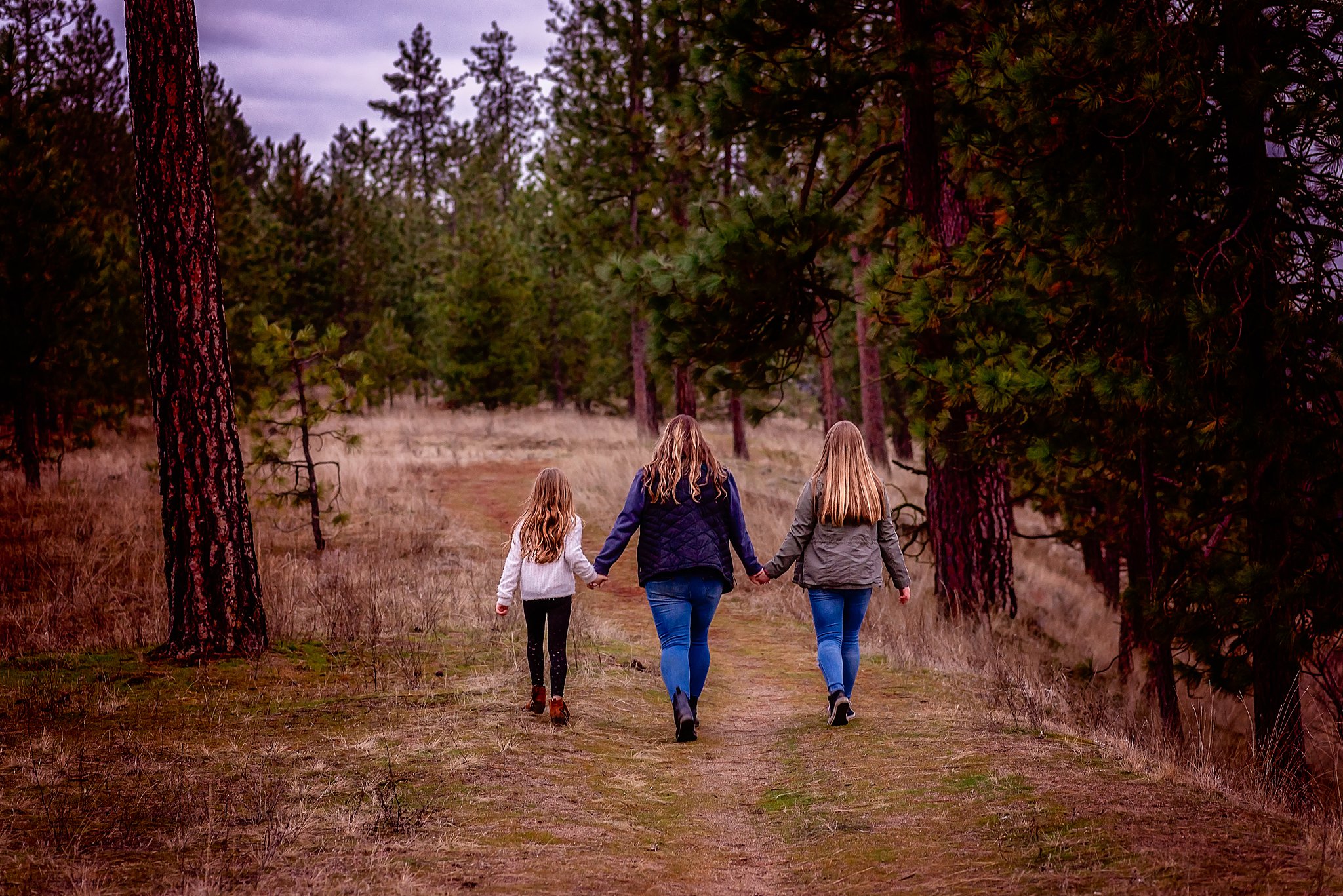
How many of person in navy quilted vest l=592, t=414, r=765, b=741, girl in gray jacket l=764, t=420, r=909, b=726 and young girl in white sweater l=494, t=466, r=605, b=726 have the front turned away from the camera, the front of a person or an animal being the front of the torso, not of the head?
3

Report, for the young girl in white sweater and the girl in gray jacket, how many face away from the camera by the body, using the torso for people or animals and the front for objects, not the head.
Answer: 2

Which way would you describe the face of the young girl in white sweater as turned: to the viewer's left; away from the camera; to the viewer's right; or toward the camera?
away from the camera

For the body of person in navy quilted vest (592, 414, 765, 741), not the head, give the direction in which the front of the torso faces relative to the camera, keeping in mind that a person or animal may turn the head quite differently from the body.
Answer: away from the camera

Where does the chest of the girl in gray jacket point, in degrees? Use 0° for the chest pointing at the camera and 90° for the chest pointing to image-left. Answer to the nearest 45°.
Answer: approximately 180°

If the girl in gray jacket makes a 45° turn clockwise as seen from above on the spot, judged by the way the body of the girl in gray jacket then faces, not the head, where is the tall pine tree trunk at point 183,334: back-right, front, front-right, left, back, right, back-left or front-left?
back-left

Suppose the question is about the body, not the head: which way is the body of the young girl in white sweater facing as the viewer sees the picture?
away from the camera

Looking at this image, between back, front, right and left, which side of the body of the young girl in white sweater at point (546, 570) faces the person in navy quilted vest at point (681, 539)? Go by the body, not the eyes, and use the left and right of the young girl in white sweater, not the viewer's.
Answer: right

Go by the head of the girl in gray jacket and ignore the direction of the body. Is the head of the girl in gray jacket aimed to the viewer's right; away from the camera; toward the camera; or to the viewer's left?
away from the camera

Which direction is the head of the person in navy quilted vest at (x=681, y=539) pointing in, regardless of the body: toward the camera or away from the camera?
away from the camera

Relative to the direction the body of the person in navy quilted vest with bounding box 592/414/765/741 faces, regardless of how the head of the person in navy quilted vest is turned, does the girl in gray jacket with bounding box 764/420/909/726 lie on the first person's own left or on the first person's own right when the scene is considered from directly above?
on the first person's own right
